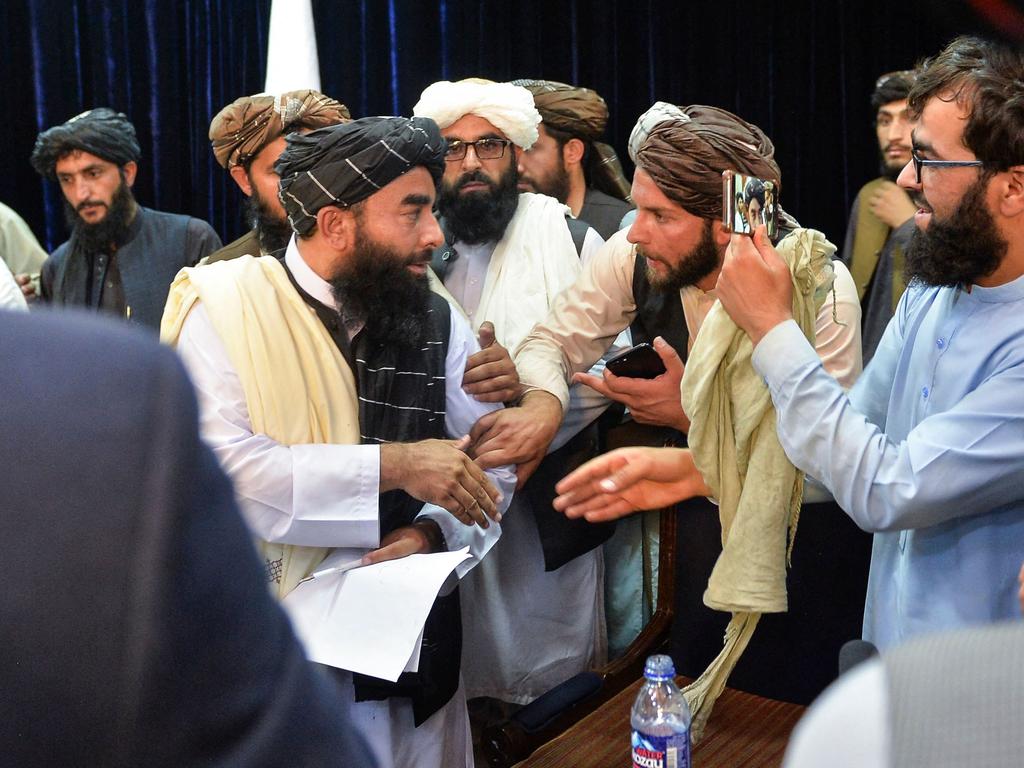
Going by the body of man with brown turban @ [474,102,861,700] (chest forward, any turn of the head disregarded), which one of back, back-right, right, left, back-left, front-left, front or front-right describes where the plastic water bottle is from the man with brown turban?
front-left

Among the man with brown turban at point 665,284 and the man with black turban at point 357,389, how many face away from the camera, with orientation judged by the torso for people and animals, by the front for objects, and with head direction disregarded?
0

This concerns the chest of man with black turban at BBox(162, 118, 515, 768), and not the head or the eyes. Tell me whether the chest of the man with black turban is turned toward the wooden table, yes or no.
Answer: yes

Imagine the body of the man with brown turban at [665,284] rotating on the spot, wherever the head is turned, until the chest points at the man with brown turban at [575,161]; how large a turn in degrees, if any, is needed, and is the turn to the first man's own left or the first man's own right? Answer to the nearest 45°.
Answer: approximately 135° to the first man's own right

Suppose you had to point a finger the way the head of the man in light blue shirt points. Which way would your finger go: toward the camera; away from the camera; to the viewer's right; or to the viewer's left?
to the viewer's left

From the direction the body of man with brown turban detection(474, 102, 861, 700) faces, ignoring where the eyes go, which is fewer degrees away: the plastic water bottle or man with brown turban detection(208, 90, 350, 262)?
the plastic water bottle

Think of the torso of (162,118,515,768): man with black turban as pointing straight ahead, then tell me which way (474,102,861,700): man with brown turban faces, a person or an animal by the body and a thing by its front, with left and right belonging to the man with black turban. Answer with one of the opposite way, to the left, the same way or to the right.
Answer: to the right

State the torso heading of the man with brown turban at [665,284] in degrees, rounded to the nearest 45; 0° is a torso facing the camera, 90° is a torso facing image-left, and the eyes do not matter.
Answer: approximately 45°
